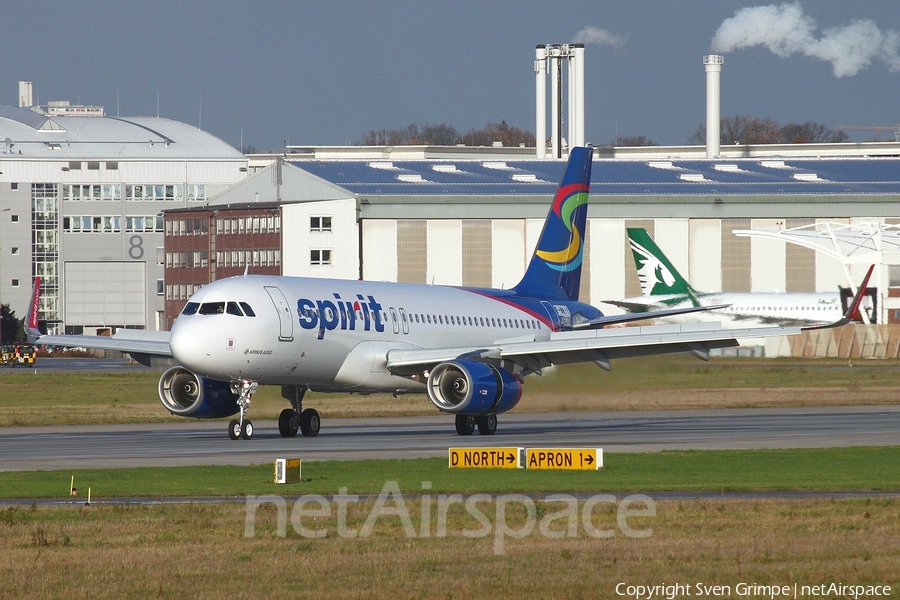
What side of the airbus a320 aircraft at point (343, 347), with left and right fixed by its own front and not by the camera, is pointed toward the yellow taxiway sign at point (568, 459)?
left

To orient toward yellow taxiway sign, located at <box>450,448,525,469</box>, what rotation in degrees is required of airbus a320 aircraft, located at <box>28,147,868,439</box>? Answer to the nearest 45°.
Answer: approximately 45° to its left

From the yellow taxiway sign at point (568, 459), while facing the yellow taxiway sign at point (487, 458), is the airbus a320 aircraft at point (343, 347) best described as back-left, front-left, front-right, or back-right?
front-right
